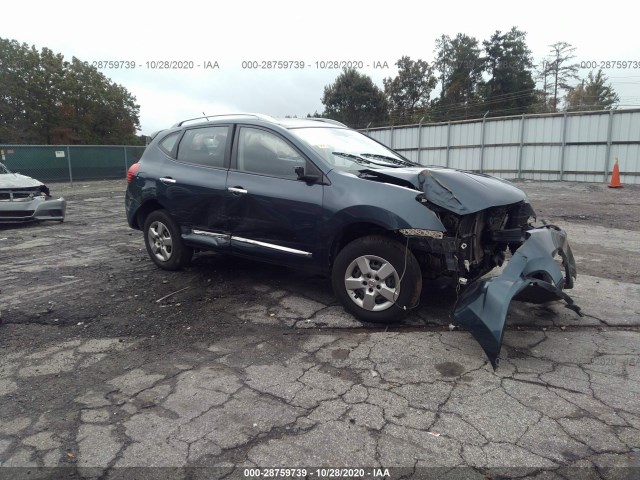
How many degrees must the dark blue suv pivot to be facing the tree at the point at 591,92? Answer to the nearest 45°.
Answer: approximately 90° to its left

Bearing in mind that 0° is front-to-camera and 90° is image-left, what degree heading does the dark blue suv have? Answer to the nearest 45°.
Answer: approximately 315°

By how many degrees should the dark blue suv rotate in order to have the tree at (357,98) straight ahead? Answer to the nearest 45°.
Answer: approximately 135° to its left

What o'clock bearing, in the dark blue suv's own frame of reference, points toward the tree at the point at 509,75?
The tree is roughly at 8 o'clock from the dark blue suv.

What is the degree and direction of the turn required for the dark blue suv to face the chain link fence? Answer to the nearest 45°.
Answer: approximately 180°

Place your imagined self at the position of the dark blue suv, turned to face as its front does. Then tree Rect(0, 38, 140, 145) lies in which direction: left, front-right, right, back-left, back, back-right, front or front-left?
back

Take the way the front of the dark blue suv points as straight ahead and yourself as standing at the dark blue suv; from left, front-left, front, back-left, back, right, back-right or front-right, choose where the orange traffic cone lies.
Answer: left
